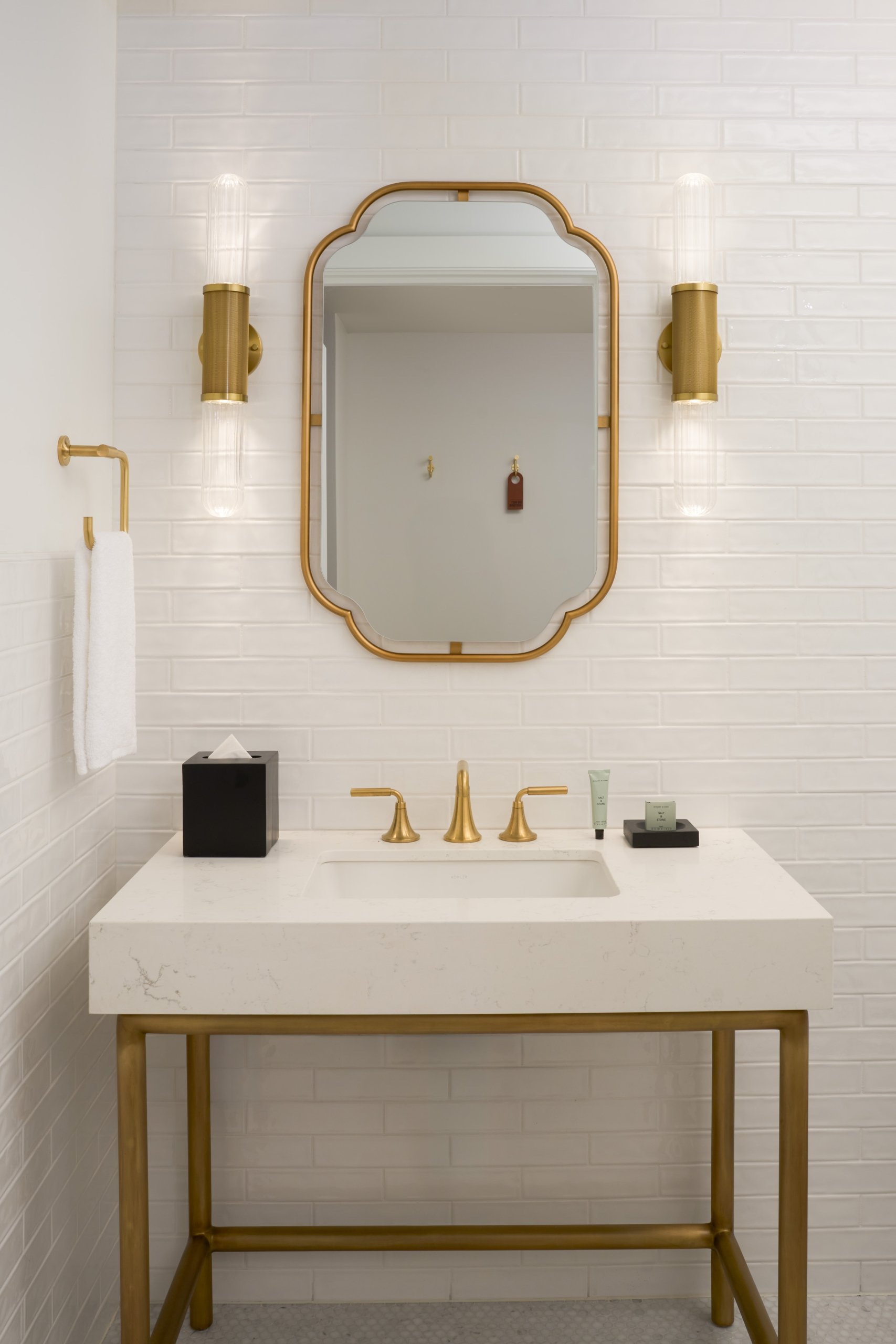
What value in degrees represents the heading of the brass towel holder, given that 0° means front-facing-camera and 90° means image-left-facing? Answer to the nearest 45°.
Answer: approximately 270°

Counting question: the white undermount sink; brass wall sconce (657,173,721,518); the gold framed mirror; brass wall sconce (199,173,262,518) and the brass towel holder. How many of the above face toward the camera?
4

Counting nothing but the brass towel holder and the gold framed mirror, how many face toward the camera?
1

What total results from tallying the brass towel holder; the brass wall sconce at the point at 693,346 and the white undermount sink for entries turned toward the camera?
2
